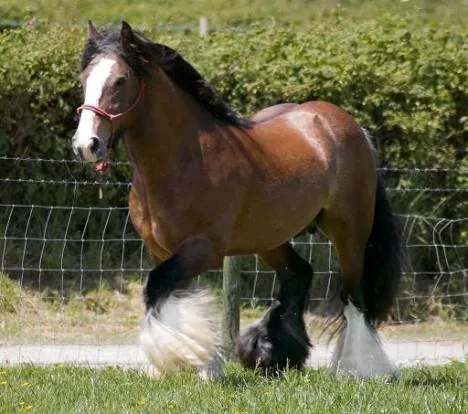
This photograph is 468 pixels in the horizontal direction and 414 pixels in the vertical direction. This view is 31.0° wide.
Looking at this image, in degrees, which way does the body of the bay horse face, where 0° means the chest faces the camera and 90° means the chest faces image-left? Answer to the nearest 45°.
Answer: approximately 45°

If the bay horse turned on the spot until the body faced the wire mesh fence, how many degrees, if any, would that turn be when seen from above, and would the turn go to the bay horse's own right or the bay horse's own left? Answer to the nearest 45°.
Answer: approximately 135° to the bay horse's own right
